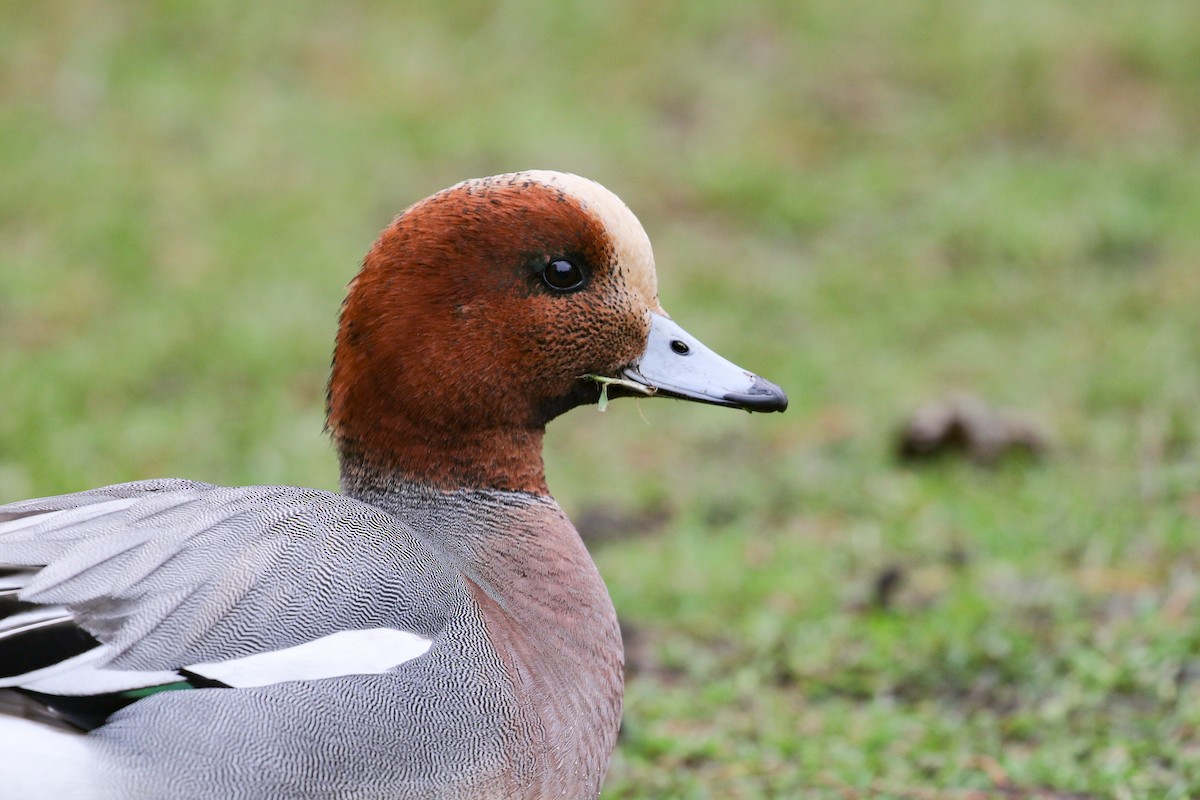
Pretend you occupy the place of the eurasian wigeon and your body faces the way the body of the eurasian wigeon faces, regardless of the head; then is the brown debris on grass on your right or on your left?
on your left

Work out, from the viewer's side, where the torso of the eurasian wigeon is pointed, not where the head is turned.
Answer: to the viewer's right
